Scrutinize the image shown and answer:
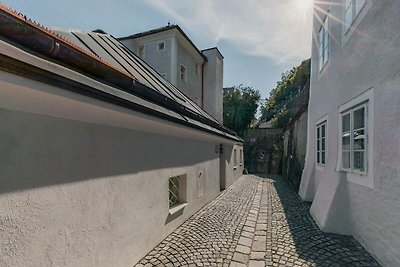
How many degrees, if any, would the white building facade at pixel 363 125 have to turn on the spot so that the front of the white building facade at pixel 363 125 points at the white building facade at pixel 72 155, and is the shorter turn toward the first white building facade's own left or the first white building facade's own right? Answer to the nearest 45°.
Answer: approximately 45° to the first white building facade's own left

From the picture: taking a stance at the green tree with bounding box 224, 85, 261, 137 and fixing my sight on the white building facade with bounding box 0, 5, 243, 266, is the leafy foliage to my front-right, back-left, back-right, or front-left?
front-left

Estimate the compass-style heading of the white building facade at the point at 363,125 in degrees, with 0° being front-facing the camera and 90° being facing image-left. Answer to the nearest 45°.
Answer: approximately 90°

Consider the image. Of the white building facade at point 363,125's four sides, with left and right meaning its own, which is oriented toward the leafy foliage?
right

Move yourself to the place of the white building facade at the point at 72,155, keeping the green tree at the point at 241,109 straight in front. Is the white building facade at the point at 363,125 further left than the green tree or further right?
right
